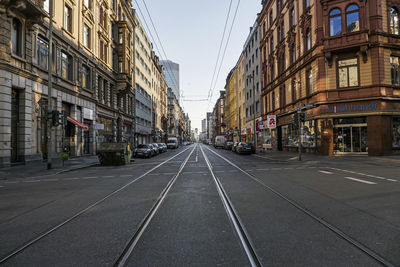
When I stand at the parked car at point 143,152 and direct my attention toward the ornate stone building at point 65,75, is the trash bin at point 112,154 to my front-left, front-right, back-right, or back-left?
front-left

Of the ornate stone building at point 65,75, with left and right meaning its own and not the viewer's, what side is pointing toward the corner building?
front

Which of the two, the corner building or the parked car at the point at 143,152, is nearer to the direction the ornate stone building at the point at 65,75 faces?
the corner building

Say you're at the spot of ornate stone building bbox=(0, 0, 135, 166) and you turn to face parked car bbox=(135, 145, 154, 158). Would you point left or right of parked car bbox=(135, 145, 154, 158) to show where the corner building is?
right

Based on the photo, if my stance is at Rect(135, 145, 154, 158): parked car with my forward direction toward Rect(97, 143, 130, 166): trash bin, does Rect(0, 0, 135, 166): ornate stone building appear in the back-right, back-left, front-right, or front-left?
front-right

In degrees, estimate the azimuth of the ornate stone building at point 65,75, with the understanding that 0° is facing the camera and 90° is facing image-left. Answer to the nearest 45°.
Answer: approximately 315°

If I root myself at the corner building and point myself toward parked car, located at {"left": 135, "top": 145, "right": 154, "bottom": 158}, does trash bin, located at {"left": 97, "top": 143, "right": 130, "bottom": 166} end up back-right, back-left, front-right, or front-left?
front-left

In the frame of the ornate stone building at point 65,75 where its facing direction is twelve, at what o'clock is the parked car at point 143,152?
The parked car is roughly at 10 o'clock from the ornate stone building.
